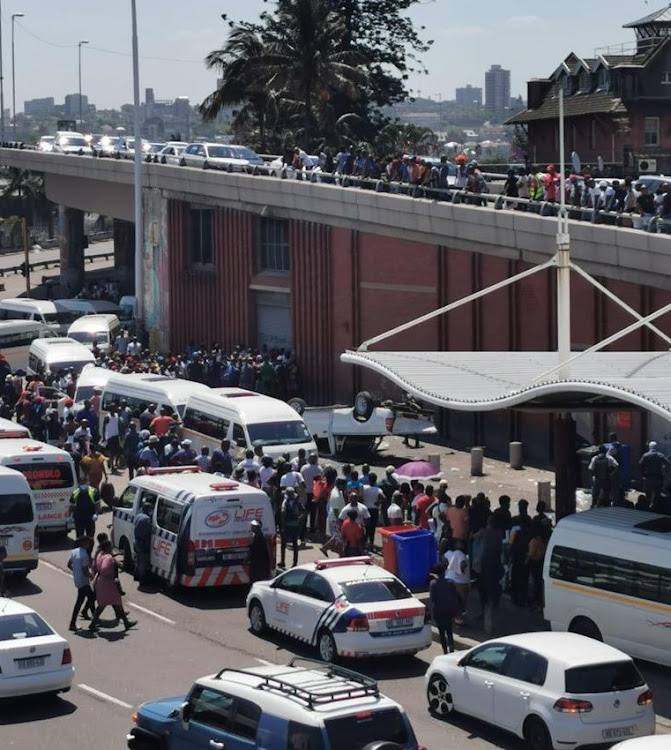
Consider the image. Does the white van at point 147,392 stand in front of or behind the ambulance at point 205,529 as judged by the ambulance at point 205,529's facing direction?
in front

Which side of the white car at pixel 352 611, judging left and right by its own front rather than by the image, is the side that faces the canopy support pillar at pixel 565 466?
right

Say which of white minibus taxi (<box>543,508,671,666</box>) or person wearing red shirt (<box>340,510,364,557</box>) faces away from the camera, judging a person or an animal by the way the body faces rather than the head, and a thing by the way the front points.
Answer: the person wearing red shirt

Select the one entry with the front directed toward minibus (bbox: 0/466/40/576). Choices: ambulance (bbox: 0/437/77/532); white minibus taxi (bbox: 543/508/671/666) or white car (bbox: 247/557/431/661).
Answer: the white car

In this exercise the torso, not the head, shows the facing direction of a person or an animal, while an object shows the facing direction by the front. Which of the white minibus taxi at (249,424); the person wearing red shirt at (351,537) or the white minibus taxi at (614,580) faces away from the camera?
the person wearing red shirt

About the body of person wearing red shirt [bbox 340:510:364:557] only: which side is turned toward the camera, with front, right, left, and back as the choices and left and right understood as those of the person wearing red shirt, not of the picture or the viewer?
back

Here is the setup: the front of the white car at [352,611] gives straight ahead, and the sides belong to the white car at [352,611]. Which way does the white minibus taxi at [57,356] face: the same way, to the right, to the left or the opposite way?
the opposite way

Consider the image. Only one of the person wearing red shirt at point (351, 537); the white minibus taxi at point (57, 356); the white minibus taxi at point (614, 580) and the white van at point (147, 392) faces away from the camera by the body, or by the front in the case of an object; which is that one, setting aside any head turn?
the person wearing red shirt

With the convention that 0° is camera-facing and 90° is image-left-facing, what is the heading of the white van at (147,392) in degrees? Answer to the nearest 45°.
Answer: approximately 315°

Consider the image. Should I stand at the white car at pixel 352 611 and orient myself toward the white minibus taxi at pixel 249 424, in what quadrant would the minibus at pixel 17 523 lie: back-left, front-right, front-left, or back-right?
front-left

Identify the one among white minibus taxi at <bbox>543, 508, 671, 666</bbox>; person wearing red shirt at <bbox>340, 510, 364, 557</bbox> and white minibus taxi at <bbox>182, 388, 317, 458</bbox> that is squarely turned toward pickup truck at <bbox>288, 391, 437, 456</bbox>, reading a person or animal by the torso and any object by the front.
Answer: the person wearing red shirt

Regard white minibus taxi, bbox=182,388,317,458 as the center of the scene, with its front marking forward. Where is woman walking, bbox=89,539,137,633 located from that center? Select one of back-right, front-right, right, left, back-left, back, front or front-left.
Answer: front-right

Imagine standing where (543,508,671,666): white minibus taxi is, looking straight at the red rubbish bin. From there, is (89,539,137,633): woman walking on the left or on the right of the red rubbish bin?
left

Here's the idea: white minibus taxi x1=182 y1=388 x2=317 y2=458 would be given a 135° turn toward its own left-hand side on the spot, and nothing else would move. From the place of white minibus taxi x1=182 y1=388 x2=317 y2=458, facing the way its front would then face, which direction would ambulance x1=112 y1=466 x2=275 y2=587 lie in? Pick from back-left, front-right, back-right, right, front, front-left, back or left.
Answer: back

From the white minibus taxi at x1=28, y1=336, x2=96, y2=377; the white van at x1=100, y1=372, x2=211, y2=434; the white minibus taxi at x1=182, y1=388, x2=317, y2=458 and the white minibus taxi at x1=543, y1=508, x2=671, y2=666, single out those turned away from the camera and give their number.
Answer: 0

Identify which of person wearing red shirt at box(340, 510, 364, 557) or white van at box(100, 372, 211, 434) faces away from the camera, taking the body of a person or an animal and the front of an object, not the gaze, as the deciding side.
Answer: the person wearing red shirt

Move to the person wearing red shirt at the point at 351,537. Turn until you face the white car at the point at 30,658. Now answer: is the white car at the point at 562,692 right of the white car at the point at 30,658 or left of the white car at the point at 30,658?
left
